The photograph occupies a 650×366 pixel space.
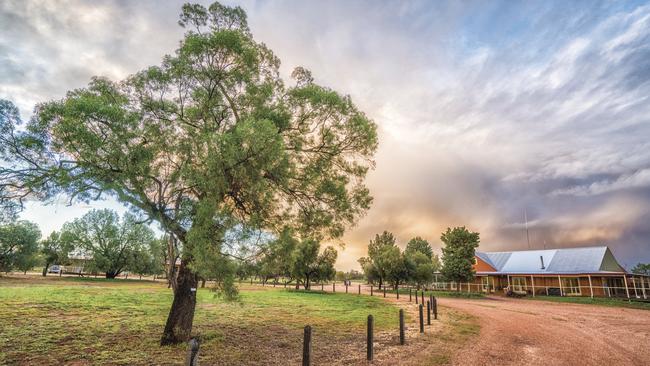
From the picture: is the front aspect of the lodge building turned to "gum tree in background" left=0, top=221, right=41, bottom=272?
no

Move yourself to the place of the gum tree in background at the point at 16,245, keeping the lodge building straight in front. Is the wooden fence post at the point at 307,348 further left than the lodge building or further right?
right

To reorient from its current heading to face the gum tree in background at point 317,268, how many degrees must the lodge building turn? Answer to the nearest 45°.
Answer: approximately 45° to its right

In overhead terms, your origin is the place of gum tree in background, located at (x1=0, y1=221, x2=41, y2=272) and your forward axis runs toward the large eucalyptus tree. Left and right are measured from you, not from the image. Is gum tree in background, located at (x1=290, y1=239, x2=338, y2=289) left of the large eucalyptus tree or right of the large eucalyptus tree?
left

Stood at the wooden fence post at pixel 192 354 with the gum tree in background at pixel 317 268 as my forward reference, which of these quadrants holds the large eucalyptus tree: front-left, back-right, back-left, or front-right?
front-left

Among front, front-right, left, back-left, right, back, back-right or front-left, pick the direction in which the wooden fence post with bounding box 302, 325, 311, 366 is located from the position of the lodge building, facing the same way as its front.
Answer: front

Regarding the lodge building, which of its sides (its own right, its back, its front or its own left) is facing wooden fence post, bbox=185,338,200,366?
front

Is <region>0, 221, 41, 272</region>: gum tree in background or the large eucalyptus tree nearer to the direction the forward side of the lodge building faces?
the large eucalyptus tree

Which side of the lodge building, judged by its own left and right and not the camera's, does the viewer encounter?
front

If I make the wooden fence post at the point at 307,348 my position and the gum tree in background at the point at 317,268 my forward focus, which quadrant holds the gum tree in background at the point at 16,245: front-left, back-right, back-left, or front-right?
front-left

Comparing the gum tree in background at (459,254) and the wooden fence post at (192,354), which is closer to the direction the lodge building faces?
the wooden fence post

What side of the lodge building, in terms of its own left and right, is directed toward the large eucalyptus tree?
front

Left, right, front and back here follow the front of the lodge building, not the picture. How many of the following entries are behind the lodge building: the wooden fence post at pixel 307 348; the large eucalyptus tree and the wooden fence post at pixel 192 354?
0
